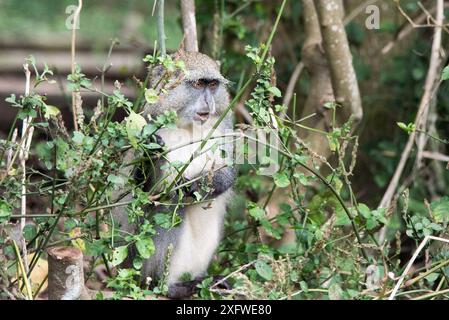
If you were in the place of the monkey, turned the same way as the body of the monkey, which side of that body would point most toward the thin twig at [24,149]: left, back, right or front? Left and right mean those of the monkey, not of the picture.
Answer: right

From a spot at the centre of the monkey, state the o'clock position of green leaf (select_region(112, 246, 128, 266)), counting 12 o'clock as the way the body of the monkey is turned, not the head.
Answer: The green leaf is roughly at 2 o'clock from the monkey.

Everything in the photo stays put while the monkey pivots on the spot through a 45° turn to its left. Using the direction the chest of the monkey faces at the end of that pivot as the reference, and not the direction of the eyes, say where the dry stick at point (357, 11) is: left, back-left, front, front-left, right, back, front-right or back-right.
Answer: front-left

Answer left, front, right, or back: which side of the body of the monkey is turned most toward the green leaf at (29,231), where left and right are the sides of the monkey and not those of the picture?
right

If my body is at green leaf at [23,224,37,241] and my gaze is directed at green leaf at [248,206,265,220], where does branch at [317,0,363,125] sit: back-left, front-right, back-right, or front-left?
front-left

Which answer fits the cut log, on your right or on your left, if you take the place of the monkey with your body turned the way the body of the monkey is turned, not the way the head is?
on your right

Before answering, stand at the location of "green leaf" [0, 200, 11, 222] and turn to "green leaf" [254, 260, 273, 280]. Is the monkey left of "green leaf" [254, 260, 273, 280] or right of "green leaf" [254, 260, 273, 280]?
left

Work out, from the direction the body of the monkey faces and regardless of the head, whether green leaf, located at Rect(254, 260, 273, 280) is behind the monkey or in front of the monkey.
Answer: in front

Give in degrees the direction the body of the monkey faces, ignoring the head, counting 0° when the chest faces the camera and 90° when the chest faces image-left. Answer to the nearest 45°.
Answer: approximately 315°

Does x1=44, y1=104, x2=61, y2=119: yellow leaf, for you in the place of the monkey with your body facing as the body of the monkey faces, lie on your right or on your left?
on your right

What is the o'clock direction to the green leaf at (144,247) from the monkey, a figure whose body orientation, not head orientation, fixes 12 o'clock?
The green leaf is roughly at 2 o'clock from the monkey.

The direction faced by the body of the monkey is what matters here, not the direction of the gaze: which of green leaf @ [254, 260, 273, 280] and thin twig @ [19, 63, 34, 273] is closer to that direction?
the green leaf

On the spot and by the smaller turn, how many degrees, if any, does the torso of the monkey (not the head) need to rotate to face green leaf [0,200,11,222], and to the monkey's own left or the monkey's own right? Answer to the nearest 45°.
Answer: approximately 90° to the monkey's own right
